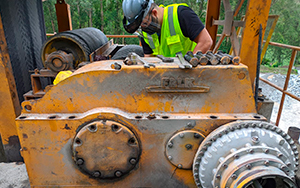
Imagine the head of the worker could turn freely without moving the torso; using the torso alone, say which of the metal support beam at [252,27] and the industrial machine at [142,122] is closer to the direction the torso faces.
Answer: the industrial machine

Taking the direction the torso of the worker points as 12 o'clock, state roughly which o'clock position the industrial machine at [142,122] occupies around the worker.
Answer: The industrial machine is roughly at 11 o'clock from the worker.

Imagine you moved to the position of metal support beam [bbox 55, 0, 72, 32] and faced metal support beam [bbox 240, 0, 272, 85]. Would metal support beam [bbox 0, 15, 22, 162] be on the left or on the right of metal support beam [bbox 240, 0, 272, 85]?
right

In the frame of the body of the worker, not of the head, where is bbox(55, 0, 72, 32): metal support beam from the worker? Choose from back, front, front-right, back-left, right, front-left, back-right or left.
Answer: right

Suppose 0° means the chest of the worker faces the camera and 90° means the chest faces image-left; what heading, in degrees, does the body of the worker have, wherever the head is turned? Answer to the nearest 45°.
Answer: approximately 45°

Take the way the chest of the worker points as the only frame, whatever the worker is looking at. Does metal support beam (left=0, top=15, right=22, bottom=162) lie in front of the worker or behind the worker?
in front

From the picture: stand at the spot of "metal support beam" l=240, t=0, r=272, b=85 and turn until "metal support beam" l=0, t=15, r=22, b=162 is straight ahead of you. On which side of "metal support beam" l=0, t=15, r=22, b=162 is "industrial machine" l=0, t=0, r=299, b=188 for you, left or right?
left

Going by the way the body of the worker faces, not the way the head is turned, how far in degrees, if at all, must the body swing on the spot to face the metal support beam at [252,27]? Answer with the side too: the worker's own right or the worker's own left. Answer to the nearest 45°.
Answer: approximately 135° to the worker's own left
